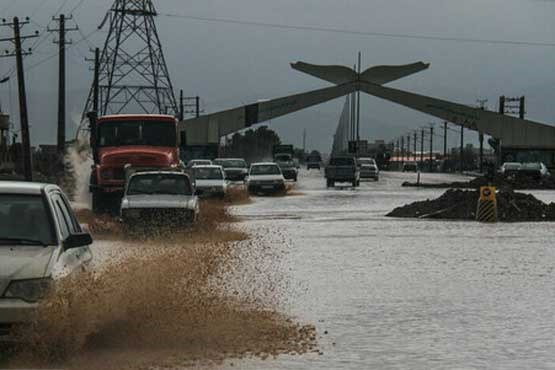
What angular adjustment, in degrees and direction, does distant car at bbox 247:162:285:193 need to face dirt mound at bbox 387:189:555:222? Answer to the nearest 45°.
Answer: approximately 45° to its left

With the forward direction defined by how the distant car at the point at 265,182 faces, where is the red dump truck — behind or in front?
in front

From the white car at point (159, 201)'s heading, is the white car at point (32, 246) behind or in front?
in front

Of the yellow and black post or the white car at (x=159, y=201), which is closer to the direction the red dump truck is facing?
the white car

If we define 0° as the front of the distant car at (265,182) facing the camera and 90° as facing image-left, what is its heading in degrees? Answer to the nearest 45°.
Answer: approximately 0°

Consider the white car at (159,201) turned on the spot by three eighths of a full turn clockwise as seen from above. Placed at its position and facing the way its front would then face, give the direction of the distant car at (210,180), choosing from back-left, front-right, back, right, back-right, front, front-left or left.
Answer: front-right

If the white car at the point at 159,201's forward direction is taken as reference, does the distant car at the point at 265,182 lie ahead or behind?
behind

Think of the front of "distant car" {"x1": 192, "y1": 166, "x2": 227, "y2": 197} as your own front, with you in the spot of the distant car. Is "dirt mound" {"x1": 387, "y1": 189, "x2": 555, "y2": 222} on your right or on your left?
on your left
